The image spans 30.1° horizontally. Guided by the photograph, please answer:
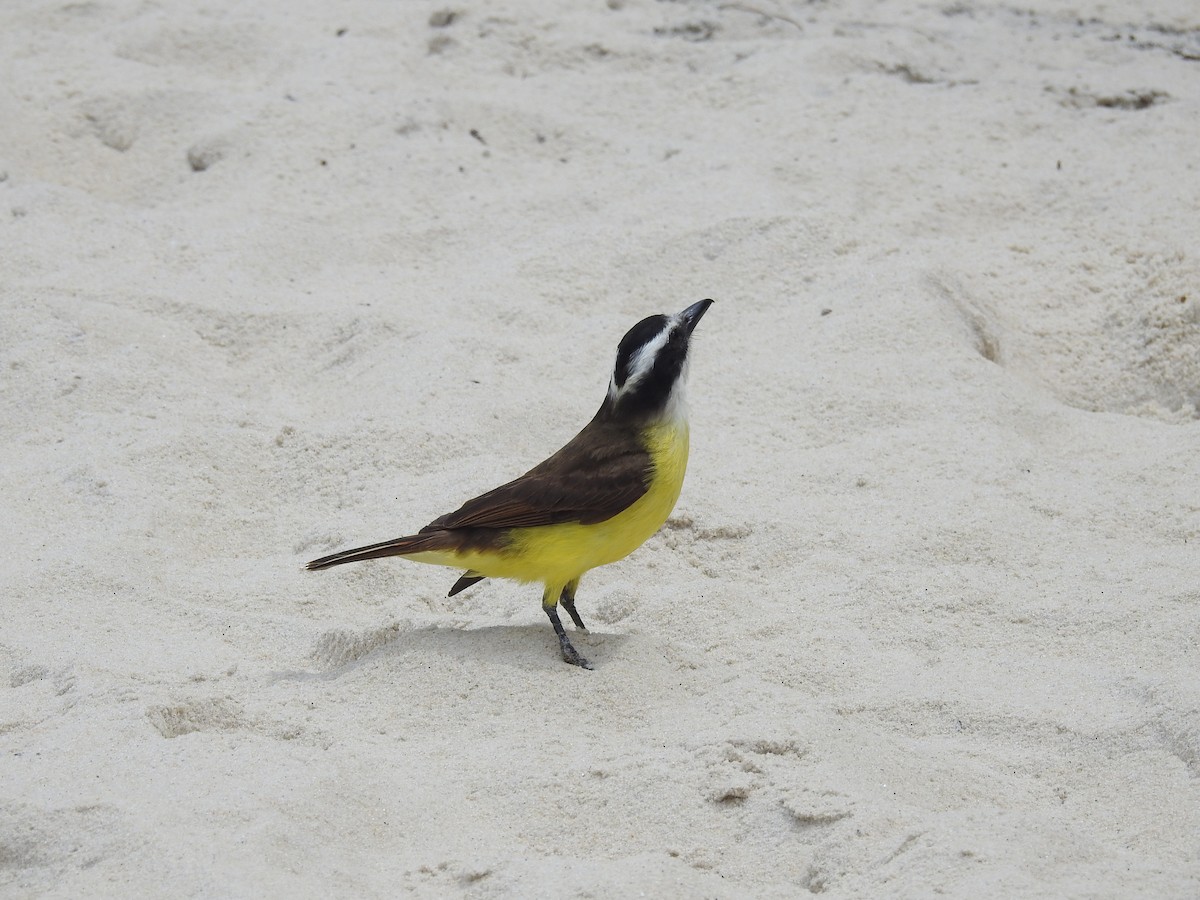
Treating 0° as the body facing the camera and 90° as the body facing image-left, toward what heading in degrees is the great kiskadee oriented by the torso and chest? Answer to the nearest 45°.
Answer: approximately 270°
